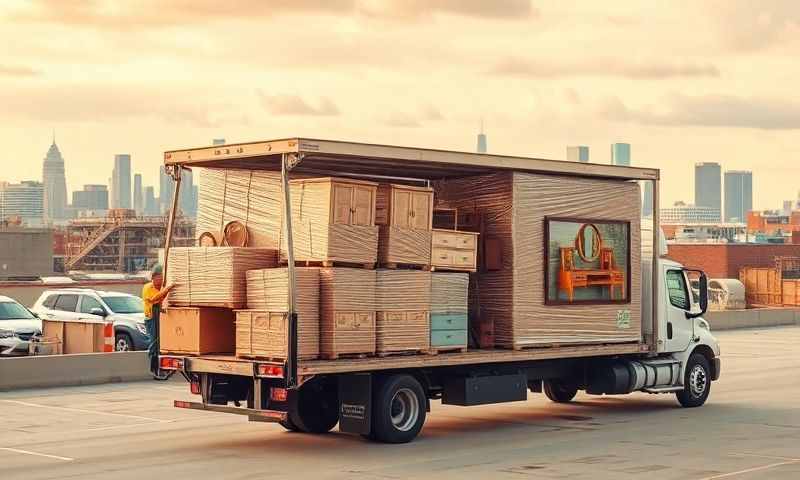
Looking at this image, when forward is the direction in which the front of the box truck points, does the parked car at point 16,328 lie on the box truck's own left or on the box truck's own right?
on the box truck's own left

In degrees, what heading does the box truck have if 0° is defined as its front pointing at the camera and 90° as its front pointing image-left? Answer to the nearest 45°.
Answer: approximately 225°

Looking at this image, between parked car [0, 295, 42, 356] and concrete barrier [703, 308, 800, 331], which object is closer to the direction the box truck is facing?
the concrete barrier

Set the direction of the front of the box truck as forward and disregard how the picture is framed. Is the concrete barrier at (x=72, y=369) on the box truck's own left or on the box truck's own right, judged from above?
on the box truck's own left

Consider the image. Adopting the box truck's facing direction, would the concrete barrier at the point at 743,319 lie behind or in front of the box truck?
in front

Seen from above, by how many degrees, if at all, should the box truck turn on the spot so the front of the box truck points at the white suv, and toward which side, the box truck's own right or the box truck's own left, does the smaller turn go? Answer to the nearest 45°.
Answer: approximately 90° to the box truck's own left

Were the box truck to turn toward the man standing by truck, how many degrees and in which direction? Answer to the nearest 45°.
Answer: approximately 135° to its left
